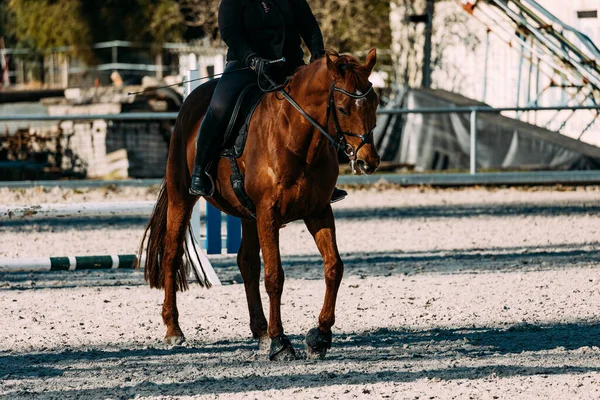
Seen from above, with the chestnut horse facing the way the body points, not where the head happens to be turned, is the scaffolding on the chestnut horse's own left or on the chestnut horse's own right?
on the chestnut horse's own left

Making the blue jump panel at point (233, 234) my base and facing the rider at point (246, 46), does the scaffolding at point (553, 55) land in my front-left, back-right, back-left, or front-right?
back-left

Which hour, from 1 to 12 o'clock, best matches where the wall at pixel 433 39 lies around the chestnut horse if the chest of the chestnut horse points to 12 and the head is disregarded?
The wall is roughly at 8 o'clock from the chestnut horse.

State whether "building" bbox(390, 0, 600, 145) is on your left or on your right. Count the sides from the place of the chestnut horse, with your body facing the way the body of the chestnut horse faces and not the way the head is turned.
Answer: on your left

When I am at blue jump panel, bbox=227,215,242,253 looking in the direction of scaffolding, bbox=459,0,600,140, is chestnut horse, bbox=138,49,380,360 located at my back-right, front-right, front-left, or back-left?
back-right

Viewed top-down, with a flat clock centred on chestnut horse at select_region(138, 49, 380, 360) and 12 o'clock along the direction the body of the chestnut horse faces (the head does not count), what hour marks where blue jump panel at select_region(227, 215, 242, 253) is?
The blue jump panel is roughly at 7 o'clock from the chestnut horse.

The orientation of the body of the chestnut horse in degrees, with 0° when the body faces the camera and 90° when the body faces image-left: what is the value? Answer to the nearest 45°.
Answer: approximately 315°
